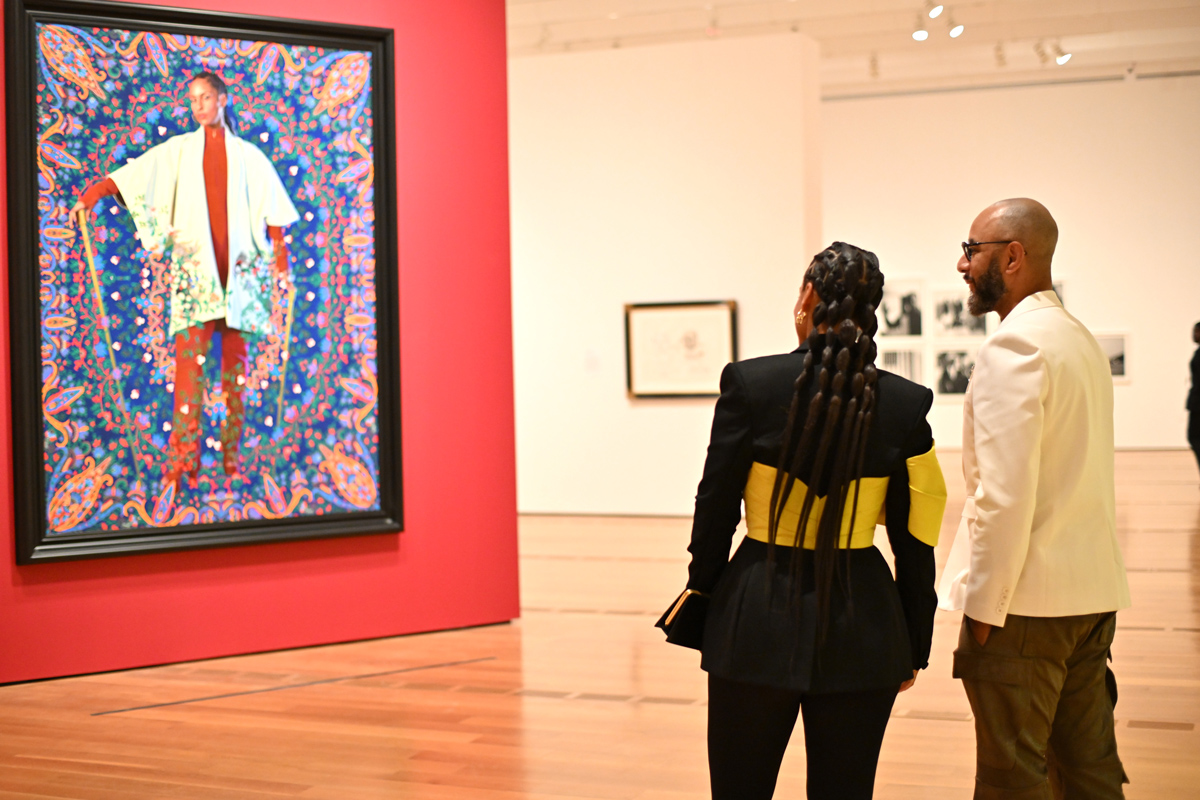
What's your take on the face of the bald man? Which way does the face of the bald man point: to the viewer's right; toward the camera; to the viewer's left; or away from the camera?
to the viewer's left

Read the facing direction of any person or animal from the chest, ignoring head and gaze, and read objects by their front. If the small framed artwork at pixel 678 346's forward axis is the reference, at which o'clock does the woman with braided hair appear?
The woman with braided hair is roughly at 12 o'clock from the small framed artwork.

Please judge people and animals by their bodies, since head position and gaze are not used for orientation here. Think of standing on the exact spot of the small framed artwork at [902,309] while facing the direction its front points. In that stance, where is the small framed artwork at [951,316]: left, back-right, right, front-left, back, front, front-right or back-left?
left

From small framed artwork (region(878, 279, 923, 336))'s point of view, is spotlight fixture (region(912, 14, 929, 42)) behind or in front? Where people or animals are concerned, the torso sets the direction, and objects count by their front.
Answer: in front

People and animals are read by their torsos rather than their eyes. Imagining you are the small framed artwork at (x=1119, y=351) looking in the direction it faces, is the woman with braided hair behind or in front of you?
in front

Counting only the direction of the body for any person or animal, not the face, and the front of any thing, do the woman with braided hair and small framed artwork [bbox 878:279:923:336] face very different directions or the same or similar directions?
very different directions

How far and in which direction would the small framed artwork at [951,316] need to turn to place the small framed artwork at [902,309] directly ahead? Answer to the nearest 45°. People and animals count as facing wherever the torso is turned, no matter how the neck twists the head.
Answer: approximately 90° to its right

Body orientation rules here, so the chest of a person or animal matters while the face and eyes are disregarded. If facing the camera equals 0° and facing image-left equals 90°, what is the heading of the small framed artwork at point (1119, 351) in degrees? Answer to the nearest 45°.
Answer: approximately 0°

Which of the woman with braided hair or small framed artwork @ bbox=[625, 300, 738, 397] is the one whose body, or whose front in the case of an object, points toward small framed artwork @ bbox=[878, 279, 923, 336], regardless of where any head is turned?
the woman with braided hair

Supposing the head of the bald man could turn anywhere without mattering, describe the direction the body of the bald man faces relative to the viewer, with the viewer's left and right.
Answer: facing away from the viewer and to the left of the viewer

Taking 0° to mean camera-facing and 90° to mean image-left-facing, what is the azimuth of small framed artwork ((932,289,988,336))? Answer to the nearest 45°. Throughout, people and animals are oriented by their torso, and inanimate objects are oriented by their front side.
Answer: approximately 0°

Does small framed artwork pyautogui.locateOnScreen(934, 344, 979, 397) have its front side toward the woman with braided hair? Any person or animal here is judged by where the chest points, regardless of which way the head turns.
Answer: yes
